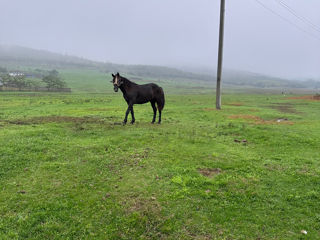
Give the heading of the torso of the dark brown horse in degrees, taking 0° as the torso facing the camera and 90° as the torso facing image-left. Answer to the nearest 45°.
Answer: approximately 90°
